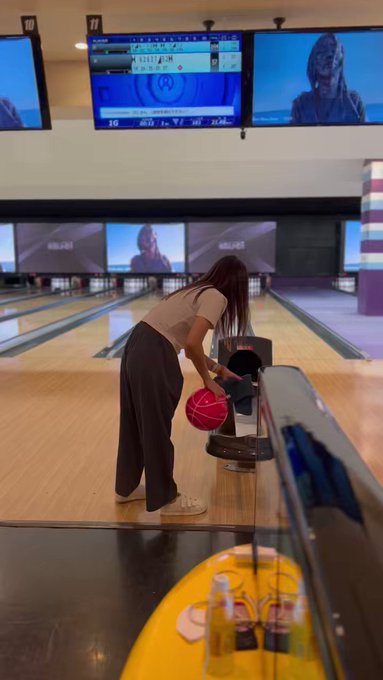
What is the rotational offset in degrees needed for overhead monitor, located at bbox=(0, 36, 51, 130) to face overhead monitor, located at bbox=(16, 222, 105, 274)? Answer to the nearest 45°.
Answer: approximately 180°

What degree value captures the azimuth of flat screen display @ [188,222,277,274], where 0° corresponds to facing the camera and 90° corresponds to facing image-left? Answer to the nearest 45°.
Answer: approximately 0°

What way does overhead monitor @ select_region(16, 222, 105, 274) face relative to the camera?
toward the camera

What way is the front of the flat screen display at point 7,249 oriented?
toward the camera

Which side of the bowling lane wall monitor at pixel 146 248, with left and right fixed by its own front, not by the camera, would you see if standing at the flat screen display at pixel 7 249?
right

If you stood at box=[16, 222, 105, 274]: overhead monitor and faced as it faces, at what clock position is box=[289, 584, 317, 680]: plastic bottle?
The plastic bottle is roughly at 12 o'clock from the overhead monitor.

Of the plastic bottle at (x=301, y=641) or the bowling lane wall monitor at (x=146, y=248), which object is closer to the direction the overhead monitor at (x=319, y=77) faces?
the plastic bottle

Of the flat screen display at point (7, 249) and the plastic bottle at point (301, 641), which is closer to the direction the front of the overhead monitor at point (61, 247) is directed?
the plastic bottle

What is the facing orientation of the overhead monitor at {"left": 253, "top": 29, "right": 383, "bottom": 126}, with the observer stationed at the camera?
facing the viewer

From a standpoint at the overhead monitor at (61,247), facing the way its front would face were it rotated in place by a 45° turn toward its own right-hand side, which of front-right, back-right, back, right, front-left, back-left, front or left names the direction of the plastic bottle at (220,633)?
front-left

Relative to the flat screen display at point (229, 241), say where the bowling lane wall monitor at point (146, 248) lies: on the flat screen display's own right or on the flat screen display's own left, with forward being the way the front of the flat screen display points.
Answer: on the flat screen display's own right

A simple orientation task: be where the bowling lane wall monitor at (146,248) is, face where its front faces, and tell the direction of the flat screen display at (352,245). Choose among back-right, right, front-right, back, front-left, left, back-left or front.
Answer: left

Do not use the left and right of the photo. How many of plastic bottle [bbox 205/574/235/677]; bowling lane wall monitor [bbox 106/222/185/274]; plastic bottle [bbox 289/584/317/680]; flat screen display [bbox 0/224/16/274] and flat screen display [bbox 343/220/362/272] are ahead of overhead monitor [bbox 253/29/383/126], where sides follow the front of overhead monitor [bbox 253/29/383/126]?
2
